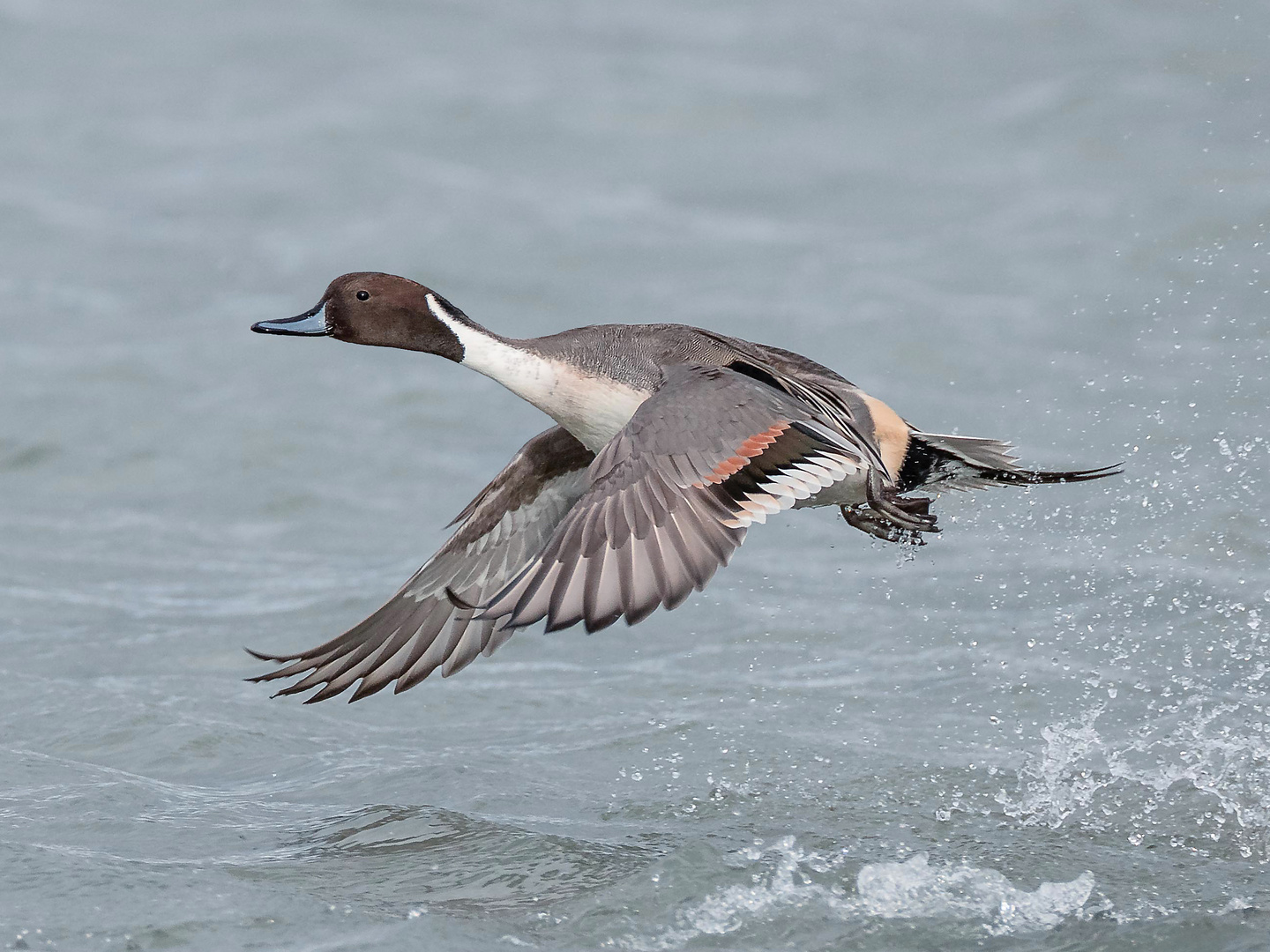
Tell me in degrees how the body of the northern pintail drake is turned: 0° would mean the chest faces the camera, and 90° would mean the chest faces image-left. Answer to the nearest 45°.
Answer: approximately 90°
